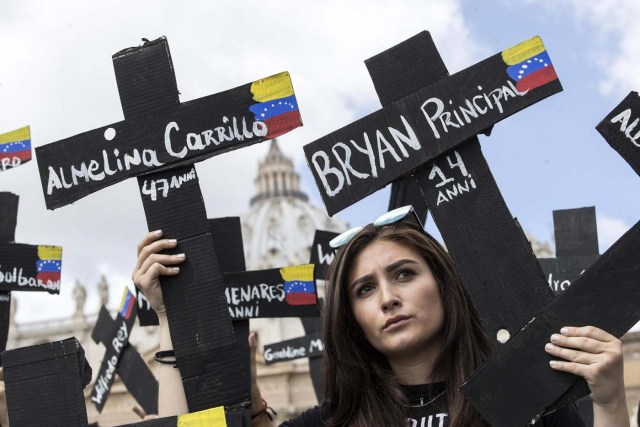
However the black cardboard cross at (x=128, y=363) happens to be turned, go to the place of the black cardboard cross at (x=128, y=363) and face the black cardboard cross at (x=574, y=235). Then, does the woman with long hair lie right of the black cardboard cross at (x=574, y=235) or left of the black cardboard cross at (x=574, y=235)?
right

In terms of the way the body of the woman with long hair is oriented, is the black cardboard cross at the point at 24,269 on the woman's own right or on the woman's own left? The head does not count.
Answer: on the woman's own right

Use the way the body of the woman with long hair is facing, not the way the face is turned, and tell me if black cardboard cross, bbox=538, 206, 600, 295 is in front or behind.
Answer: behind

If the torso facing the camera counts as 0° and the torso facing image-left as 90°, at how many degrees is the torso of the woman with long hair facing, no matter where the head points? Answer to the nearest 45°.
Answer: approximately 0°

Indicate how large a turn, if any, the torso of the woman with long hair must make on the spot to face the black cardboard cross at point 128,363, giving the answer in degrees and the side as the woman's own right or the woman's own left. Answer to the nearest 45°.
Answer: approximately 135° to the woman's own right

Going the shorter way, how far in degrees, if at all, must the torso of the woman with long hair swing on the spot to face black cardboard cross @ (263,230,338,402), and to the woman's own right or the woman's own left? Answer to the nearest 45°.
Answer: approximately 180°
